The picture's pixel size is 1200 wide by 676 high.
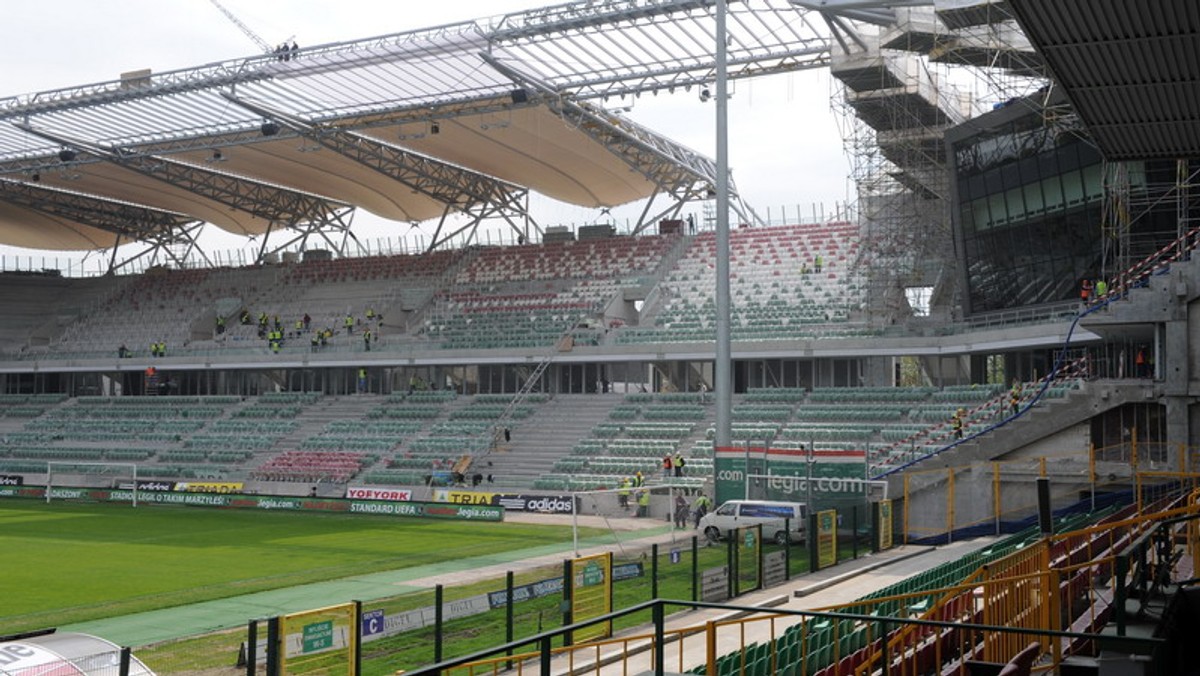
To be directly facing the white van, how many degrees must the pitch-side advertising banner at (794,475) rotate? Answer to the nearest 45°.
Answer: approximately 45° to its right

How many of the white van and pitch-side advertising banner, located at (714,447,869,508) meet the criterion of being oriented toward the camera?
1

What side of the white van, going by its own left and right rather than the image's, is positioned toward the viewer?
left

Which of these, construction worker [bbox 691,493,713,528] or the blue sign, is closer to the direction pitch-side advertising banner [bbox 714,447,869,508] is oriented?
the blue sign

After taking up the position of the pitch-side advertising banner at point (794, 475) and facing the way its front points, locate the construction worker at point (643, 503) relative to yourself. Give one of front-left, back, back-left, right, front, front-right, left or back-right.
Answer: back-right

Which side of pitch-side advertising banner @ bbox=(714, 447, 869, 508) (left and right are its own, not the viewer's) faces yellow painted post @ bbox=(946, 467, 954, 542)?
left

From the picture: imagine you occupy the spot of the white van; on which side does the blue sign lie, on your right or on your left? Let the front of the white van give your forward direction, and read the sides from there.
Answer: on your left

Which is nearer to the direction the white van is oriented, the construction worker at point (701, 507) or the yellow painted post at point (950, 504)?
the construction worker

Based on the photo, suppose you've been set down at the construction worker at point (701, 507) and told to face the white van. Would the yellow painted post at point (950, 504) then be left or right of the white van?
left

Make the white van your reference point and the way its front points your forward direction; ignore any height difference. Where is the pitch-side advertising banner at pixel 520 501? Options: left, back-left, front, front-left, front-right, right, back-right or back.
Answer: front-right

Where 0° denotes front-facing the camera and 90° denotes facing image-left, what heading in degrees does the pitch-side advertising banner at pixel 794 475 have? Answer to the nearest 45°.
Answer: approximately 0°

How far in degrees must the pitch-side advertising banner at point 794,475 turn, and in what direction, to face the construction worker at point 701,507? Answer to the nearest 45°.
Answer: approximately 135° to its right

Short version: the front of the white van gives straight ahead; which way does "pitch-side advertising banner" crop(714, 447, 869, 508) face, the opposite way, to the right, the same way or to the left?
to the left
